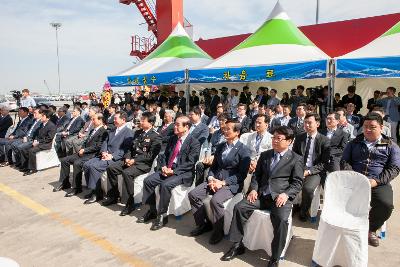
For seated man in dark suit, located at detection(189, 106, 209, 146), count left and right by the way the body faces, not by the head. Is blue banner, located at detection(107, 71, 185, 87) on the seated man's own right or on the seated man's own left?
on the seated man's own right

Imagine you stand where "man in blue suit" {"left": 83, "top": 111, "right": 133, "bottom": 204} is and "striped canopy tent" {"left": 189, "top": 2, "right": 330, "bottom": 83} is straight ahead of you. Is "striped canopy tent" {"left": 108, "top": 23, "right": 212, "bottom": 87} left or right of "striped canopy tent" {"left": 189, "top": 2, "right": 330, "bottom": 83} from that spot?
left

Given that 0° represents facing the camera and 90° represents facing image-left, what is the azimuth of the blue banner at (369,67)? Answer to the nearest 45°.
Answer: approximately 0°

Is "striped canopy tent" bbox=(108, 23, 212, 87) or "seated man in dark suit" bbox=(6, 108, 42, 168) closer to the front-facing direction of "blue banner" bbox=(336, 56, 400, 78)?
the seated man in dark suit

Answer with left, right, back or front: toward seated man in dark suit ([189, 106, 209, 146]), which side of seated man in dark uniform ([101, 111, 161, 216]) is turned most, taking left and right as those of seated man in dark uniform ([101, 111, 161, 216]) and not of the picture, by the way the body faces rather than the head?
back

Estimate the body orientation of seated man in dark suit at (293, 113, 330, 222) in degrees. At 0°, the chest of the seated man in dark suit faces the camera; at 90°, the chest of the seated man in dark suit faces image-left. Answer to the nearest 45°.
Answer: approximately 45°
